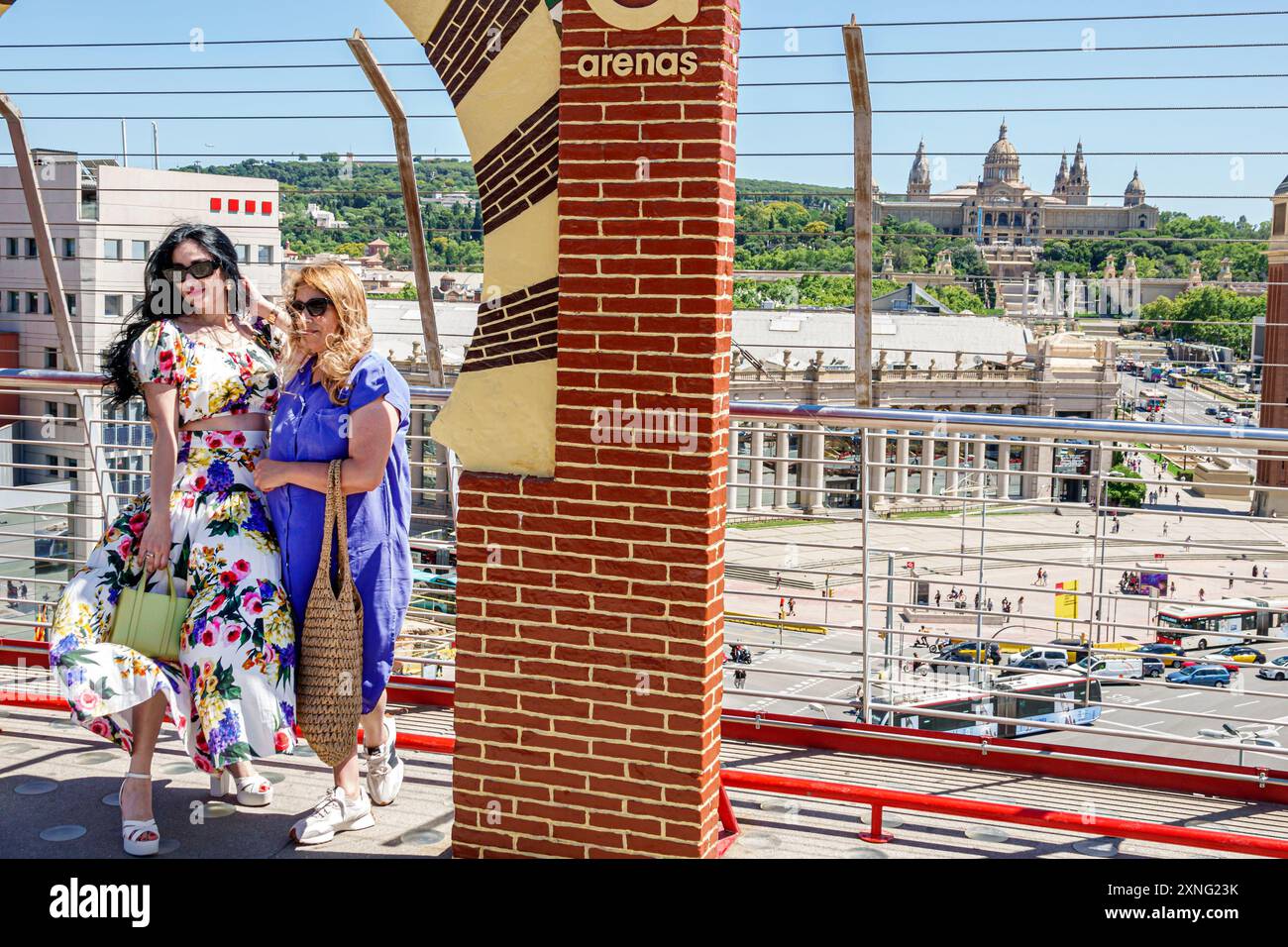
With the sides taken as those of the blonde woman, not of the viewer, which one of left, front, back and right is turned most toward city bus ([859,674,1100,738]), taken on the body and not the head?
back

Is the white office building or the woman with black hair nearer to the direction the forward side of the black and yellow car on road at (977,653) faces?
the white office building

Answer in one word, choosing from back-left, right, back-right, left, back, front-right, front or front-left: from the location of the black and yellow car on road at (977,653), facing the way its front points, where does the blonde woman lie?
left

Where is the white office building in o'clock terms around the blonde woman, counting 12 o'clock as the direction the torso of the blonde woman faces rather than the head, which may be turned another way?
The white office building is roughly at 4 o'clock from the blonde woman.

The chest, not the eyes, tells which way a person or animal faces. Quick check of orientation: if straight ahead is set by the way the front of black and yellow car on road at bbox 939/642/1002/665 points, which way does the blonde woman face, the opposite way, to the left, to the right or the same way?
to the left

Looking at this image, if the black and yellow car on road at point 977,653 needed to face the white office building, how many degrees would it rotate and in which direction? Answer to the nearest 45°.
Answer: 0° — it already faces it

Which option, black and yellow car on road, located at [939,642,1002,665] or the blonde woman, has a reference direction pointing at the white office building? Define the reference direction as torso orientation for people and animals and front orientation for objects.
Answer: the black and yellow car on road

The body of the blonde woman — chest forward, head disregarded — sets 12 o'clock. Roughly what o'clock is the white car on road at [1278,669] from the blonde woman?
The white car on road is roughly at 6 o'clock from the blonde woman.

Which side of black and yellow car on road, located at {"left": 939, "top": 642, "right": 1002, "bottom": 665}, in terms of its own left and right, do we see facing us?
left

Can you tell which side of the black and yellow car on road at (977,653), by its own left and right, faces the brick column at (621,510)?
left

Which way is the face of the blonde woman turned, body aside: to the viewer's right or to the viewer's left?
to the viewer's left
